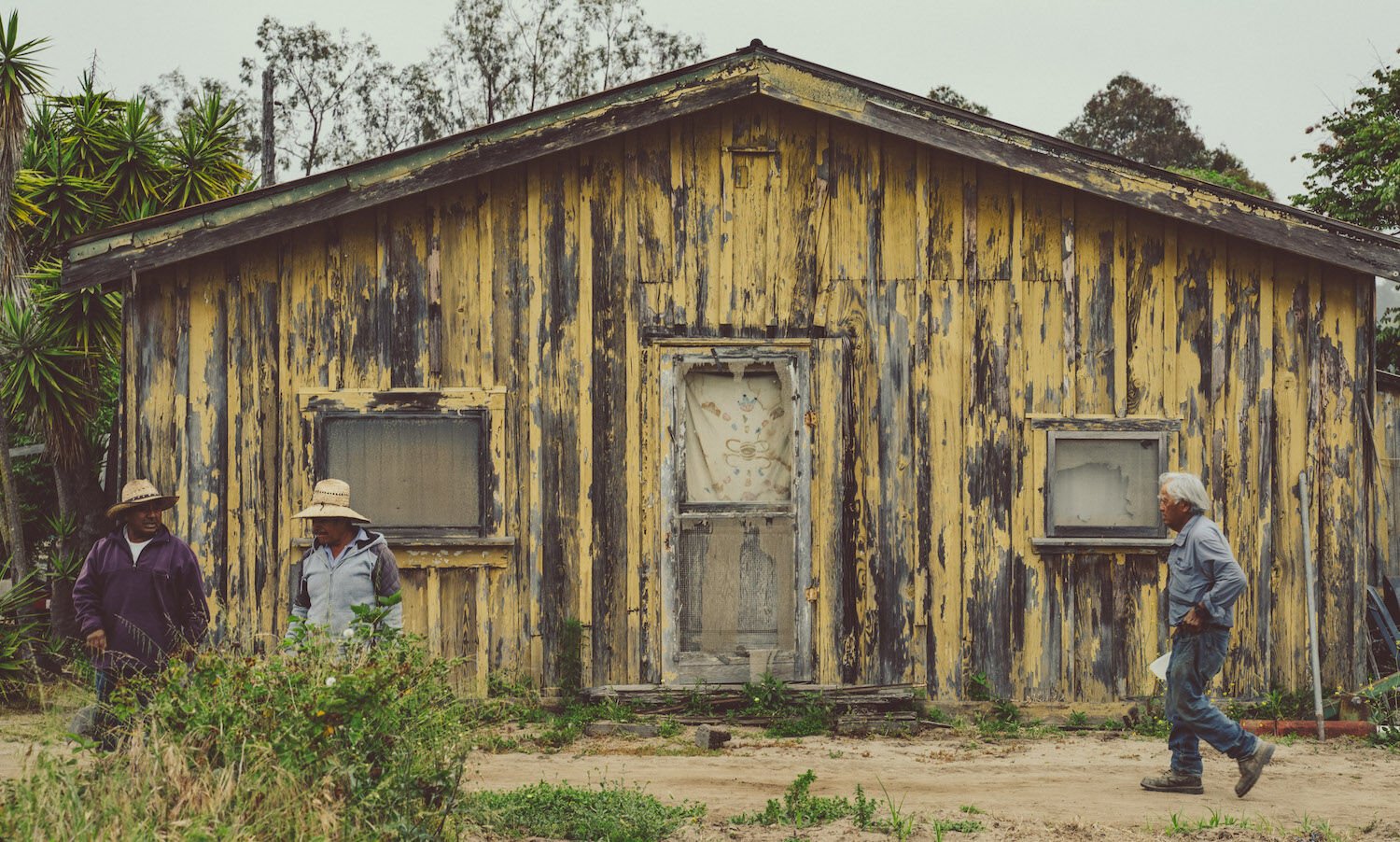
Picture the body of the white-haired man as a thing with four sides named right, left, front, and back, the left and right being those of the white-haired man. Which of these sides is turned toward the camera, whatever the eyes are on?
left

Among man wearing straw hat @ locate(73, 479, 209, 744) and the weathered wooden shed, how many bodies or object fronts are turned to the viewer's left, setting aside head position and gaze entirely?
0

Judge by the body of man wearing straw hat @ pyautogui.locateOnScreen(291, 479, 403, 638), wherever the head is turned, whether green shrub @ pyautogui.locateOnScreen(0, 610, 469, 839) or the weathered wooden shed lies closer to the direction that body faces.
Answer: the green shrub

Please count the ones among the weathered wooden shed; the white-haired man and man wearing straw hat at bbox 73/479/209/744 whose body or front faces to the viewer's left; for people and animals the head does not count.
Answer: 1

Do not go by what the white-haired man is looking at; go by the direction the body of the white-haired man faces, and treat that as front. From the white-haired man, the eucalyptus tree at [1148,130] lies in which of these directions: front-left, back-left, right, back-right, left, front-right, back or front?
right

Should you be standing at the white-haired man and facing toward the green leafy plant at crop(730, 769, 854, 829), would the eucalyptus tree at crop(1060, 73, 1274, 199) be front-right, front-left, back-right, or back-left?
back-right

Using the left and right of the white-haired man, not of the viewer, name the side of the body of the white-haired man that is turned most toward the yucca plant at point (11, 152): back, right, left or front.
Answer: front

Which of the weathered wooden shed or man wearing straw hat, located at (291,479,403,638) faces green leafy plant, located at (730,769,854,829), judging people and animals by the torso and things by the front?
the weathered wooden shed

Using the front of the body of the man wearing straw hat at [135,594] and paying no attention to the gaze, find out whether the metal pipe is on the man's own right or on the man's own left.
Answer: on the man's own left

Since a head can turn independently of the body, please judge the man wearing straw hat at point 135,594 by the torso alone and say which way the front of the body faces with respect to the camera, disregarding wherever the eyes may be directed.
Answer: toward the camera

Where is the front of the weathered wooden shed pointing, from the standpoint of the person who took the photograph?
facing the viewer
